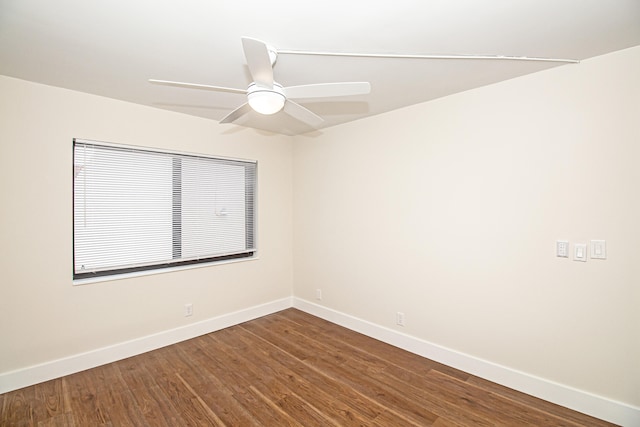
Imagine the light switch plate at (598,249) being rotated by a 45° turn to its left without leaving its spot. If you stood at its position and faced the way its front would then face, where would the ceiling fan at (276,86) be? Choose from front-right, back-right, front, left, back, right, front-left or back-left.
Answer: right

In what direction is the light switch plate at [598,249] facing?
toward the camera

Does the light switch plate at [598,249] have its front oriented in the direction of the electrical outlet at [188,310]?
no

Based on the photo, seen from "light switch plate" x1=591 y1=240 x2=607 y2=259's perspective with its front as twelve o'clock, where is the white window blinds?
The white window blinds is roughly at 2 o'clock from the light switch plate.
